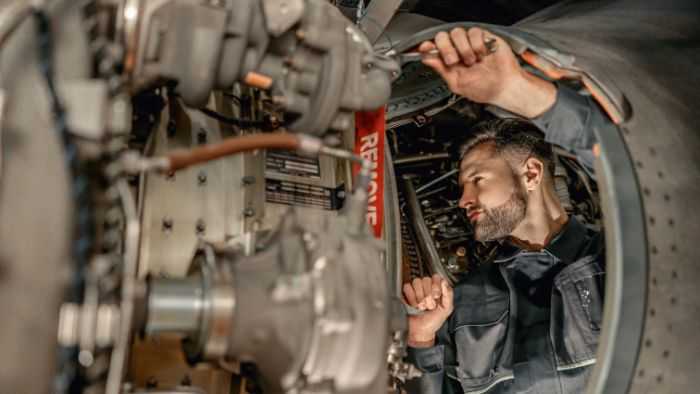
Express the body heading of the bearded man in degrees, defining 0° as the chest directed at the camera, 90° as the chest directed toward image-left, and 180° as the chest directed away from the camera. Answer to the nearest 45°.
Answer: approximately 45°

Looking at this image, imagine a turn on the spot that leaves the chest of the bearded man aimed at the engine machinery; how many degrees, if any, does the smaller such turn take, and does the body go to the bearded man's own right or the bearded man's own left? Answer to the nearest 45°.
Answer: approximately 45° to the bearded man's own left

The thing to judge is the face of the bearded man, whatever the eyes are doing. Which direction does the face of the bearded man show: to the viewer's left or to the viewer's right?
to the viewer's left

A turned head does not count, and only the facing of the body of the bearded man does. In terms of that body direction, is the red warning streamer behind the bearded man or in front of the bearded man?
in front
